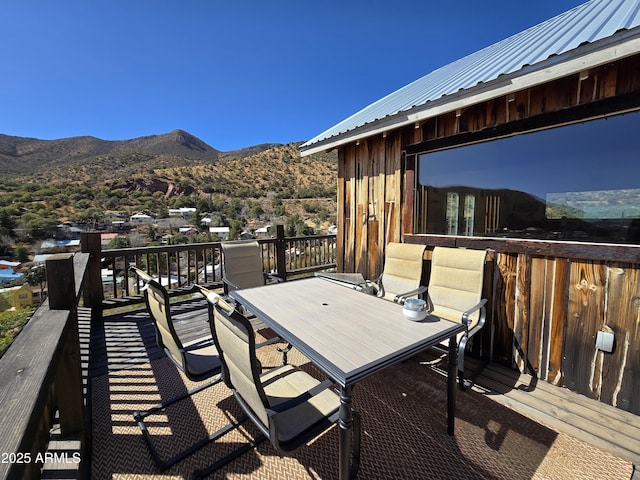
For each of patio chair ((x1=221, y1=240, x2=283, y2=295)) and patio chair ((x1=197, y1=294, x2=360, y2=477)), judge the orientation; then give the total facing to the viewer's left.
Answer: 0

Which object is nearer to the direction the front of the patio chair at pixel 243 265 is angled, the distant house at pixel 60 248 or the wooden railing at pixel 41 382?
the wooden railing

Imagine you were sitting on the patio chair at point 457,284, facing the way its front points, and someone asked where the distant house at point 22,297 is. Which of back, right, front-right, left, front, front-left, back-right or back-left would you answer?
front-right

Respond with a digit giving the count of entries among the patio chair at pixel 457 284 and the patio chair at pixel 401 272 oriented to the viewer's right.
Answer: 0

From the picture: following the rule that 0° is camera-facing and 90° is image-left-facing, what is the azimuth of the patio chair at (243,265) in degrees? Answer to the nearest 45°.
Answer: approximately 315°

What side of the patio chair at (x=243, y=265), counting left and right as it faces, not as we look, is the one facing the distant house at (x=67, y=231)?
back

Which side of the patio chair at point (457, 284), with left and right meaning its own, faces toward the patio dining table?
front

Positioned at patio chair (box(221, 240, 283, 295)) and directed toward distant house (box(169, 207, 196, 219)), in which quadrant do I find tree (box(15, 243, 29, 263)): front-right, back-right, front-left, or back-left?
front-left

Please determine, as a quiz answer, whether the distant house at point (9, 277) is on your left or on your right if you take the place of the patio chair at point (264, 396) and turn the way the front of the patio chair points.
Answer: on your left

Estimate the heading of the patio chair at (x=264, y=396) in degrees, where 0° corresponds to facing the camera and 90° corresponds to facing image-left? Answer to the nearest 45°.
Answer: approximately 225°

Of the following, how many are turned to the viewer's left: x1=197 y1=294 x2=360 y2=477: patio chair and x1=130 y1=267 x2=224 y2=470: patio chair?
0

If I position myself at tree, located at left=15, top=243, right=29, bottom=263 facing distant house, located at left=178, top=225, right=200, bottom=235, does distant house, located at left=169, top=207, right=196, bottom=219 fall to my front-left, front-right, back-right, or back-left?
front-left

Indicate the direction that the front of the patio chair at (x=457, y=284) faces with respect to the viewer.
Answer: facing the viewer and to the left of the viewer
